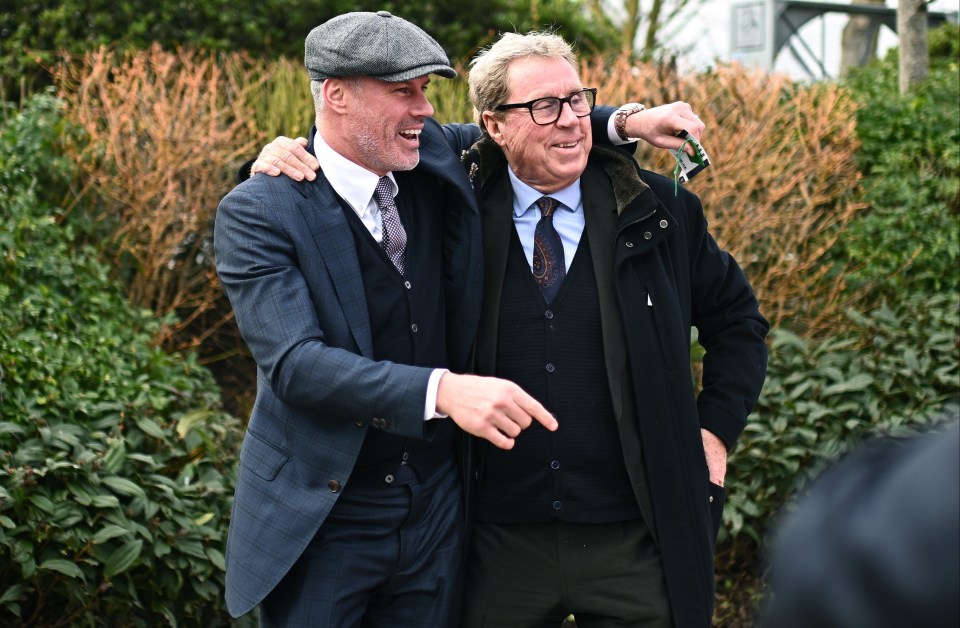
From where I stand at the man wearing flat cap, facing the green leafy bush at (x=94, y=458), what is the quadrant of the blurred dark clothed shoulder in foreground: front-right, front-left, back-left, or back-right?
back-left

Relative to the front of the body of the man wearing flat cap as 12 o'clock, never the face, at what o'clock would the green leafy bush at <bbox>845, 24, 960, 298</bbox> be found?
The green leafy bush is roughly at 9 o'clock from the man wearing flat cap.

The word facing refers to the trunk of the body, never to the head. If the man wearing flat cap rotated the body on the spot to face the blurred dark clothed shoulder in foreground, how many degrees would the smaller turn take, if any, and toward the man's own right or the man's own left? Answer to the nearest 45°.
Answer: approximately 45° to the man's own right

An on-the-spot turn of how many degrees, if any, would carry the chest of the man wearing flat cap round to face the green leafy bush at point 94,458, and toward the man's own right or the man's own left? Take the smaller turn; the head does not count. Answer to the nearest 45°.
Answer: approximately 180°

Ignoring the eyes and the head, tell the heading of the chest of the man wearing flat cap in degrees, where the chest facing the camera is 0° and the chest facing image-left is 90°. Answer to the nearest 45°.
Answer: approximately 315°

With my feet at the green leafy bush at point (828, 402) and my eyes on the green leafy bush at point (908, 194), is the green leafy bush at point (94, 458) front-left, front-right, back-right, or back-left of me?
back-left

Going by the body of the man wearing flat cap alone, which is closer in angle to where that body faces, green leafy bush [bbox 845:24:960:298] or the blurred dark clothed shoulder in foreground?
the blurred dark clothed shoulder in foreground

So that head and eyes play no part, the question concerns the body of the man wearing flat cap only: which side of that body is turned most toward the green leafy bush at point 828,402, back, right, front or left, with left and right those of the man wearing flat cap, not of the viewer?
left
